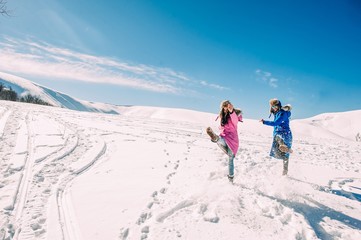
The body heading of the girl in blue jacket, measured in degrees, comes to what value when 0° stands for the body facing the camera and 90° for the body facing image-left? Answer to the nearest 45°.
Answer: approximately 90°

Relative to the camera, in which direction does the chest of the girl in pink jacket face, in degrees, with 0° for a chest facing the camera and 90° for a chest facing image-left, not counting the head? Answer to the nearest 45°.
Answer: approximately 45°

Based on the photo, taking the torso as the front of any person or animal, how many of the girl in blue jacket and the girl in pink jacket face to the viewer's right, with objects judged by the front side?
0

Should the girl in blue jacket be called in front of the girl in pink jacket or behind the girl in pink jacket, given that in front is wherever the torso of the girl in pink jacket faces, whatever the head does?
behind
